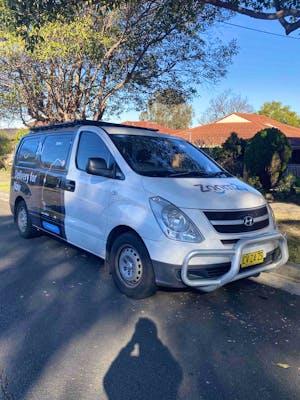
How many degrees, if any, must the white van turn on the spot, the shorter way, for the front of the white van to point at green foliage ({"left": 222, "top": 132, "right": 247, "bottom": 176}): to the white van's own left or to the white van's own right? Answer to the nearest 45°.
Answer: approximately 135° to the white van's own left

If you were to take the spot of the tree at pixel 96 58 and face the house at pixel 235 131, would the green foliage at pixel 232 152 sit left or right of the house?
right

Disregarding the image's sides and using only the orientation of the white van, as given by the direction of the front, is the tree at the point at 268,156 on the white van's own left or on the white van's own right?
on the white van's own left

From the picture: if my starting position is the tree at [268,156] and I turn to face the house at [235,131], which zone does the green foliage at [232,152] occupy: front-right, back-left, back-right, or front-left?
front-left

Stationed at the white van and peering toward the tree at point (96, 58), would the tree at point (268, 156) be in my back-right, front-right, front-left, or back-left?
front-right

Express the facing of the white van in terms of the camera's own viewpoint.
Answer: facing the viewer and to the right of the viewer

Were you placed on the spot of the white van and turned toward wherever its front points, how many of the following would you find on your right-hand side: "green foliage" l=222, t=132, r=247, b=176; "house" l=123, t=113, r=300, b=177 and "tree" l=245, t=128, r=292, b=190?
0

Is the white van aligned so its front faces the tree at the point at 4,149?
no

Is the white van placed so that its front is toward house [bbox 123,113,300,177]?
no

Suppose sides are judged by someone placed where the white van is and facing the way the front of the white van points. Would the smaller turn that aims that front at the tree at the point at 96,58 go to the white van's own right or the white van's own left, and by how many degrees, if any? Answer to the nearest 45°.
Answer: approximately 135° to the white van's own left
